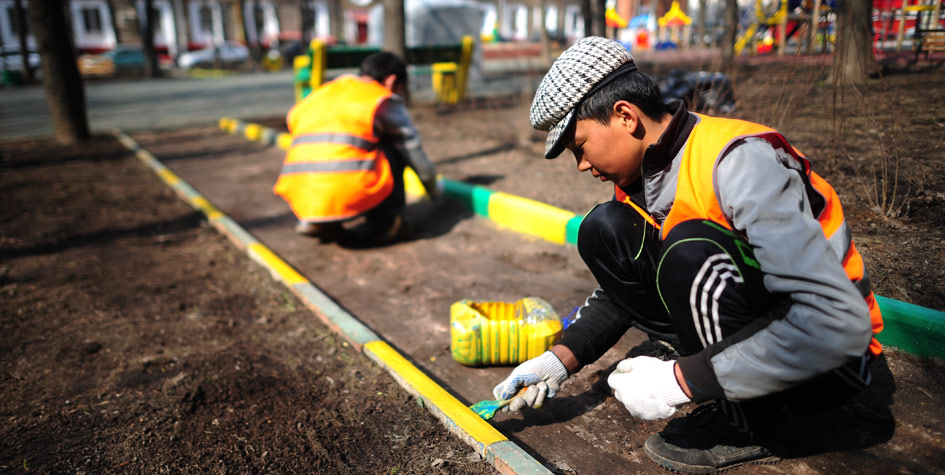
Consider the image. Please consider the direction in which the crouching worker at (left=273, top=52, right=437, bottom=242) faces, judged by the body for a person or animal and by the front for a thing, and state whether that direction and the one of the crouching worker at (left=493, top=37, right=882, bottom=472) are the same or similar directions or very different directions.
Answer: very different directions

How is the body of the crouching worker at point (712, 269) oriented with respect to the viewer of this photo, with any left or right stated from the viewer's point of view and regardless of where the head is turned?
facing the viewer and to the left of the viewer

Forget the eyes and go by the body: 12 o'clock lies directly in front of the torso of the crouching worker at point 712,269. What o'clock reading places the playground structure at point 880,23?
The playground structure is roughly at 5 o'clock from the crouching worker.

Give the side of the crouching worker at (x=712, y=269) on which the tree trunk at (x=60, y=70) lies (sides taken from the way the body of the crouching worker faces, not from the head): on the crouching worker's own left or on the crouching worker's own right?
on the crouching worker's own right

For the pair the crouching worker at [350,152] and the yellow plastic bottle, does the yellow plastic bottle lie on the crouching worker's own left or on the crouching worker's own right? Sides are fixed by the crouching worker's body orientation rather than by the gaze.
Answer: on the crouching worker's own right

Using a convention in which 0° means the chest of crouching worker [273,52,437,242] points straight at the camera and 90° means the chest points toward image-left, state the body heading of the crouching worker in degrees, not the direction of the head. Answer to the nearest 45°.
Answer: approximately 225°

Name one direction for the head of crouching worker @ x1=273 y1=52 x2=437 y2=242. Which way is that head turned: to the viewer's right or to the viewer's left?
to the viewer's right

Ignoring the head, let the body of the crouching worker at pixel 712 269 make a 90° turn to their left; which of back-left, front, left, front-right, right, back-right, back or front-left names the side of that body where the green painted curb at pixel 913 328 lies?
left

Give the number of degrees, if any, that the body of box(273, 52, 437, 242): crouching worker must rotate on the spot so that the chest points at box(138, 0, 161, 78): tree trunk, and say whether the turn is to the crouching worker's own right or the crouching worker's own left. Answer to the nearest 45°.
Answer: approximately 45° to the crouching worker's own left

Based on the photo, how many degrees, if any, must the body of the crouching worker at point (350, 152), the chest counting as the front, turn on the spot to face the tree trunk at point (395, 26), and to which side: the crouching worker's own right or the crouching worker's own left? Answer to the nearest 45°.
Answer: approximately 45° to the crouching worker's own left

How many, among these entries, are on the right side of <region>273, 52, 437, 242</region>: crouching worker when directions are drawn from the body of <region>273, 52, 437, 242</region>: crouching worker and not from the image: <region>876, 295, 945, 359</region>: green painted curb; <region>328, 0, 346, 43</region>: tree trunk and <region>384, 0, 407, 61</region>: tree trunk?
1

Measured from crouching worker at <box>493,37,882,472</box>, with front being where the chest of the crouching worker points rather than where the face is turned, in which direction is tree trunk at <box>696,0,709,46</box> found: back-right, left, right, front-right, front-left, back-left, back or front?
back-right

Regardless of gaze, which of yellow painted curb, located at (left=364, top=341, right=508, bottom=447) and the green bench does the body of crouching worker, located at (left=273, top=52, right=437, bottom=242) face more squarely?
the green bench
